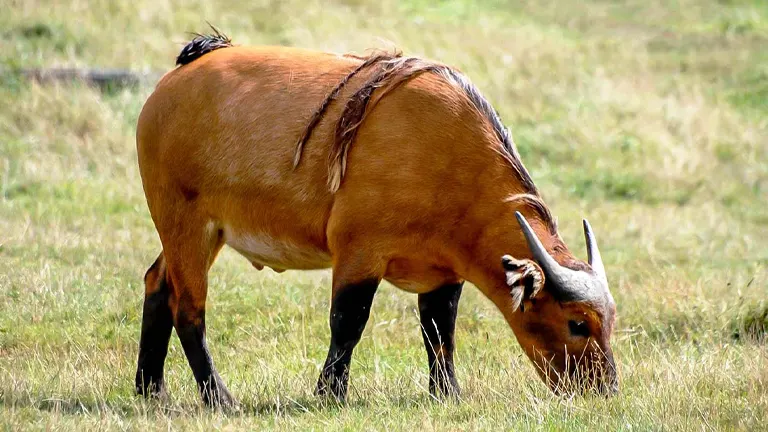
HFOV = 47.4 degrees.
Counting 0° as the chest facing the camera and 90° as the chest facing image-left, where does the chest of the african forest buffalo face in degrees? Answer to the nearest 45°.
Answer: approximately 270°
